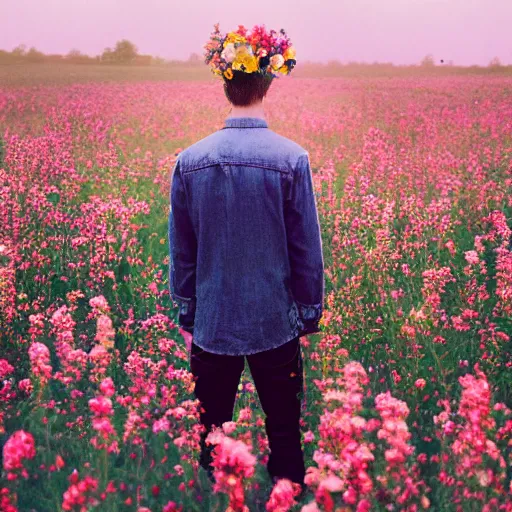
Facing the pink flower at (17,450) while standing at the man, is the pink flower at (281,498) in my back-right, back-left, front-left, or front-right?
front-left

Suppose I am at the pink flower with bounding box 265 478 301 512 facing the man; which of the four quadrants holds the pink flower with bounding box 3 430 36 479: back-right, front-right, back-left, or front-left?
front-left

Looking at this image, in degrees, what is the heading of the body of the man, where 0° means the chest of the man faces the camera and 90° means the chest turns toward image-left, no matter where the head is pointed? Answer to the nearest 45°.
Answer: approximately 180°

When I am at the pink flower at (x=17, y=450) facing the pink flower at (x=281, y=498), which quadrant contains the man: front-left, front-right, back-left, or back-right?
front-left

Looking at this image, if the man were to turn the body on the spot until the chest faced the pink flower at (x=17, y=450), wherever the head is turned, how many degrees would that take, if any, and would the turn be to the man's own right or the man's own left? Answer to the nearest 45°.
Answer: approximately 135° to the man's own left

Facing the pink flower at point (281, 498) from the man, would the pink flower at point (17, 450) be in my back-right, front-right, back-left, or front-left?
front-right

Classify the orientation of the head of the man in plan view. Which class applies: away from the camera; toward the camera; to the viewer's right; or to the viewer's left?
away from the camera

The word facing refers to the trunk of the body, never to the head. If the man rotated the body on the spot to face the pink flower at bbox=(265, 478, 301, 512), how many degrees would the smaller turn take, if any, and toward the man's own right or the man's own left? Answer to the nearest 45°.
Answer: approximately 180°
